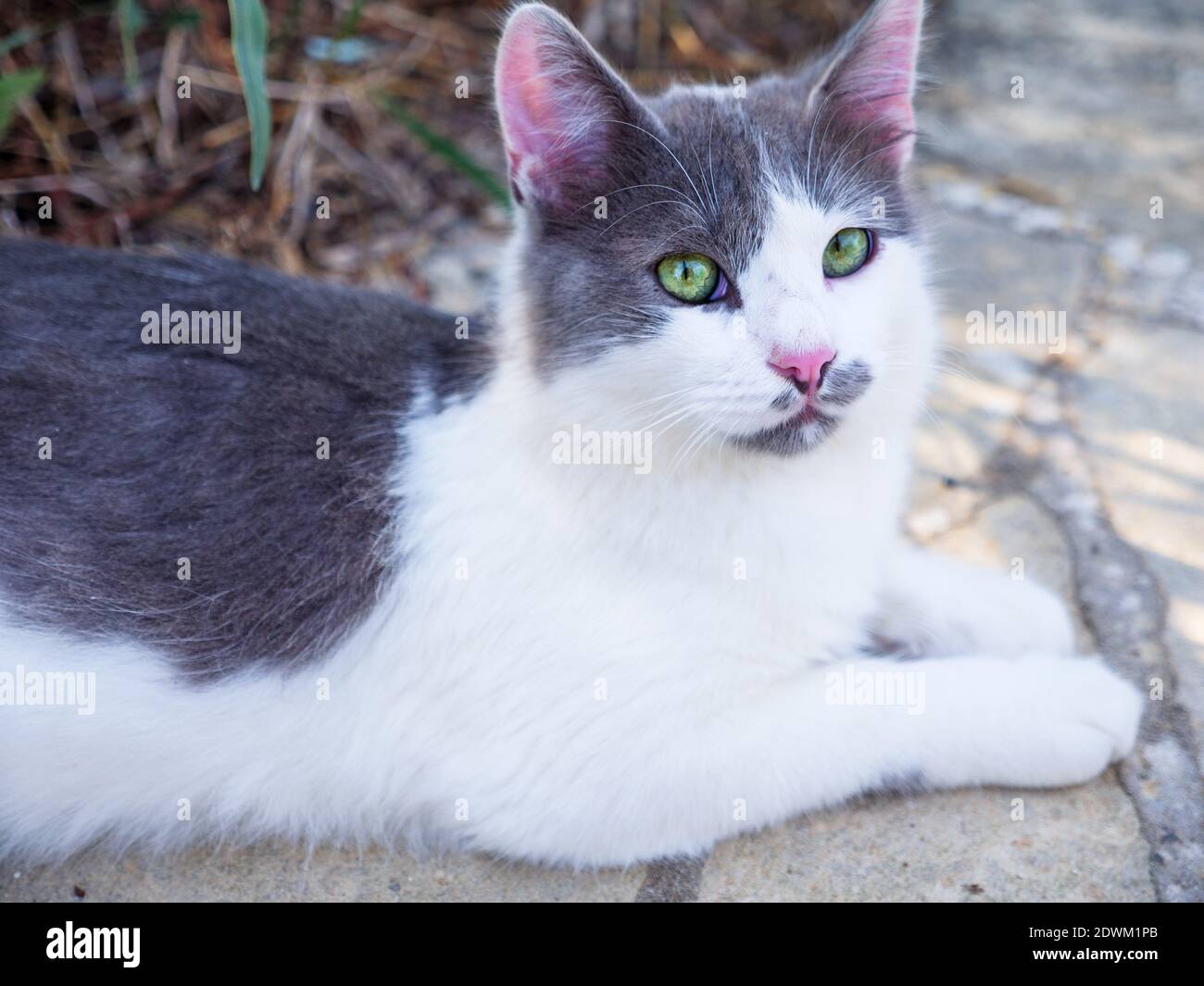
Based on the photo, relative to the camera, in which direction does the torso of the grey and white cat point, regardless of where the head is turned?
to the viewer's right
